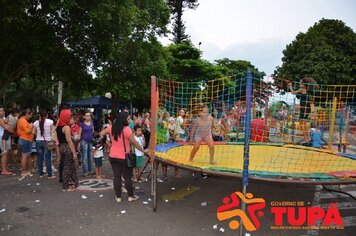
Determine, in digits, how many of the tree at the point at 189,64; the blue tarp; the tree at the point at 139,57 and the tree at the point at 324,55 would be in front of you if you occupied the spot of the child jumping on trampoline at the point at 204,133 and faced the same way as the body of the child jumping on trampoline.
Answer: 0

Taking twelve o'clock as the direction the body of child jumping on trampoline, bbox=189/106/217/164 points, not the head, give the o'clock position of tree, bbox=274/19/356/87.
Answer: The tree is roughly at 7 o'clock from the child jumping on trampoline.

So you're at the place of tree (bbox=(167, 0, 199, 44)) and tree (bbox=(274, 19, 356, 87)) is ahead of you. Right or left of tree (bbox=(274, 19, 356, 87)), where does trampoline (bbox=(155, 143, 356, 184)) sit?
right

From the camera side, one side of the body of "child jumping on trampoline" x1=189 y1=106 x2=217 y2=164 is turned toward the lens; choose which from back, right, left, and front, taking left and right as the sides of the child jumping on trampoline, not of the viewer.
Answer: front

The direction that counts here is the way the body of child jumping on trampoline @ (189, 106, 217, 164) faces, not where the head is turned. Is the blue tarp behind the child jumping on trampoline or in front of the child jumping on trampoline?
behind

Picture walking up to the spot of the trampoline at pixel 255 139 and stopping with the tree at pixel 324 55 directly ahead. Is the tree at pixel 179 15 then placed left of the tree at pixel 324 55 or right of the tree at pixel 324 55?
left

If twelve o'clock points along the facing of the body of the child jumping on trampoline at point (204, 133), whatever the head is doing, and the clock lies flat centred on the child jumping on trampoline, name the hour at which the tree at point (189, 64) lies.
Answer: The tree is roughly at 6 o'clock from the child jumping on trampoline.

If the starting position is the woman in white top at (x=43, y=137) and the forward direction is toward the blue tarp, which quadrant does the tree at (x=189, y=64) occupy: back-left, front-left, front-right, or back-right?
front-right

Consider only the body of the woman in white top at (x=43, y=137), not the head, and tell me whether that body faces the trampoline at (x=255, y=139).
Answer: no
